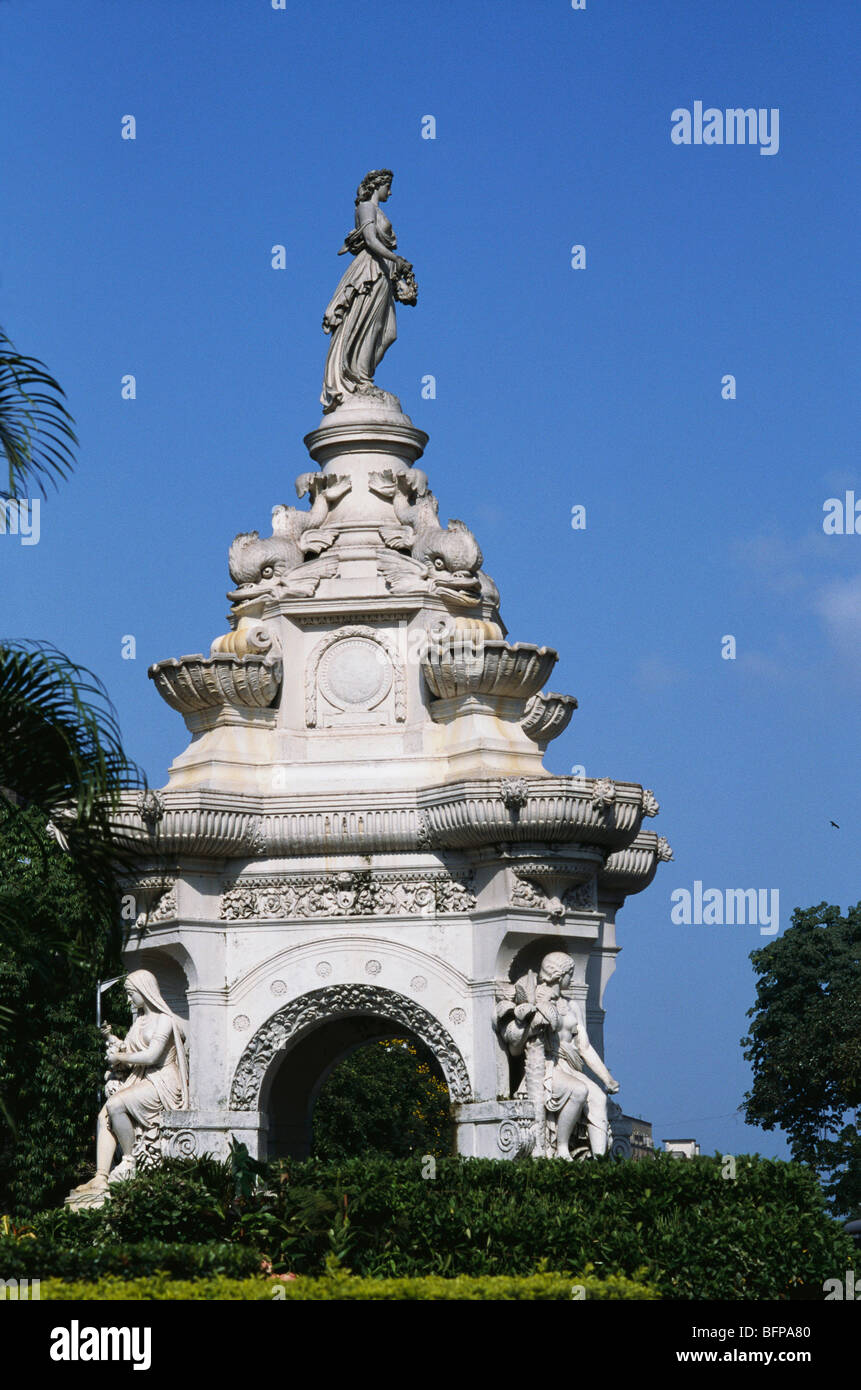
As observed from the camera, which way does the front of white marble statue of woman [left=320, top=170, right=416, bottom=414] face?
facing to the right of the viewer

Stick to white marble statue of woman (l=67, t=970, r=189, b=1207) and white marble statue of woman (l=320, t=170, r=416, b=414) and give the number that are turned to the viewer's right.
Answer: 1

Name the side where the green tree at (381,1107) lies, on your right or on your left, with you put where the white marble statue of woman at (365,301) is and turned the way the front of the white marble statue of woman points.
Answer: on your left
